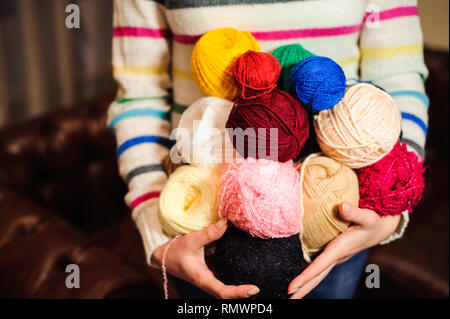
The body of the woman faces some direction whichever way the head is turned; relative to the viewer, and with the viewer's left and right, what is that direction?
facing the viewer
